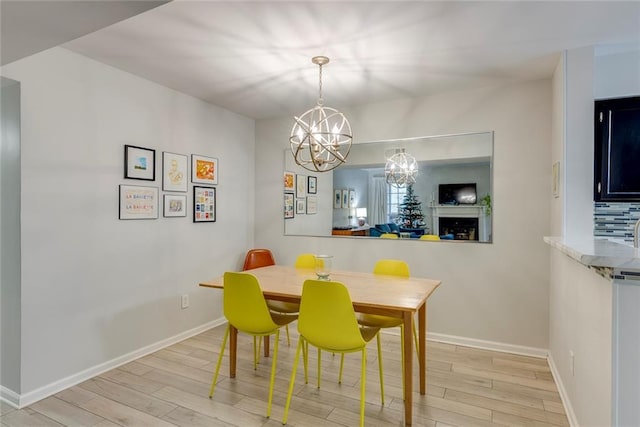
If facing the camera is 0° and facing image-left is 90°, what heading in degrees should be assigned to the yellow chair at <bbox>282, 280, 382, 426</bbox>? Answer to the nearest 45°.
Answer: approximately 225°

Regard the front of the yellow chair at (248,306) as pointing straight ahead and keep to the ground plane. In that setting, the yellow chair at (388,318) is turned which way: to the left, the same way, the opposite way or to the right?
the opposite way

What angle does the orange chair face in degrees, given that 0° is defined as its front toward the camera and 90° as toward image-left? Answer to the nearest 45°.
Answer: approximately 315°

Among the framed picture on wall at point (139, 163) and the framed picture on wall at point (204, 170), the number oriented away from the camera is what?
0

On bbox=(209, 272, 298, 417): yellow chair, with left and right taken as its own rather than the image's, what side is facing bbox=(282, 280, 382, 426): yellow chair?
right

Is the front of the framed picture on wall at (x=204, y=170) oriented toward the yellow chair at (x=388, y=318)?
yes

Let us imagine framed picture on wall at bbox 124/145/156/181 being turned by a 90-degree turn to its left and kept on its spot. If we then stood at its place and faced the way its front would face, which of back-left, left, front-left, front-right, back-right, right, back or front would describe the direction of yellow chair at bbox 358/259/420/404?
right

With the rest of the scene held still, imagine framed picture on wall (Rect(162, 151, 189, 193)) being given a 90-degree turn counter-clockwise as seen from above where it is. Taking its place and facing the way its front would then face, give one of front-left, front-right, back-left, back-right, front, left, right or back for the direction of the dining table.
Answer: right

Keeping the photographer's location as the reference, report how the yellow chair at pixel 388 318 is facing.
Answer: facing the viewer and to the left of the viewer

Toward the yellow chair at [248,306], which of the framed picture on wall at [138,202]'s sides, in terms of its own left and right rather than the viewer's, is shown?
front

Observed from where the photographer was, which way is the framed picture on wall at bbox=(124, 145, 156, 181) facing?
facing the viewer and to the right of the viewer

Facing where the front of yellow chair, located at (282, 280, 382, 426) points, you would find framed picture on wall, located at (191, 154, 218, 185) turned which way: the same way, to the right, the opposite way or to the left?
to the right
